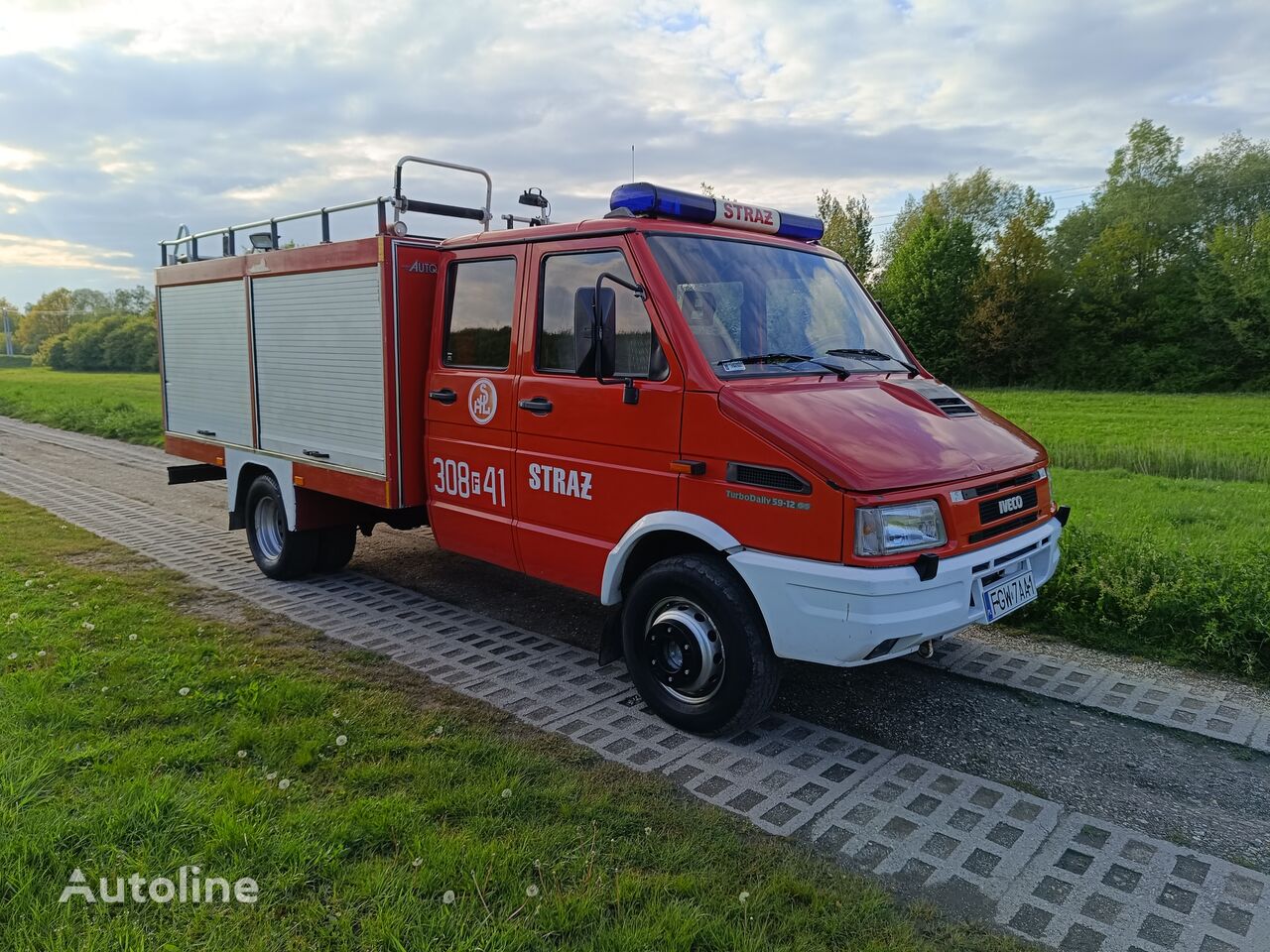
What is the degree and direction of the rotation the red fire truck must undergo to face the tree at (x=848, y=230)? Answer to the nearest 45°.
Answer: approximately 135° to its left

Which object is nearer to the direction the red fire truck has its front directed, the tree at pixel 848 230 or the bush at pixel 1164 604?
the bush

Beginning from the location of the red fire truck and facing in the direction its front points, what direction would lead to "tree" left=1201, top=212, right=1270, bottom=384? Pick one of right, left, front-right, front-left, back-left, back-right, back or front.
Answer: left

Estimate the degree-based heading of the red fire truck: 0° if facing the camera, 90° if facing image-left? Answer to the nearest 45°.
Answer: approximately 315°

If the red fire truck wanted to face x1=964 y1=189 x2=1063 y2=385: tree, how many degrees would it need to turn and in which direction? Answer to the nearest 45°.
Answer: approximately 90° to its left

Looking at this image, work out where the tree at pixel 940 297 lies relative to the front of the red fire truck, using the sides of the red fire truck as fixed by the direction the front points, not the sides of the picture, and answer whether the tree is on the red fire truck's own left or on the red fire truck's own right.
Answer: on the red fire truck's own left
